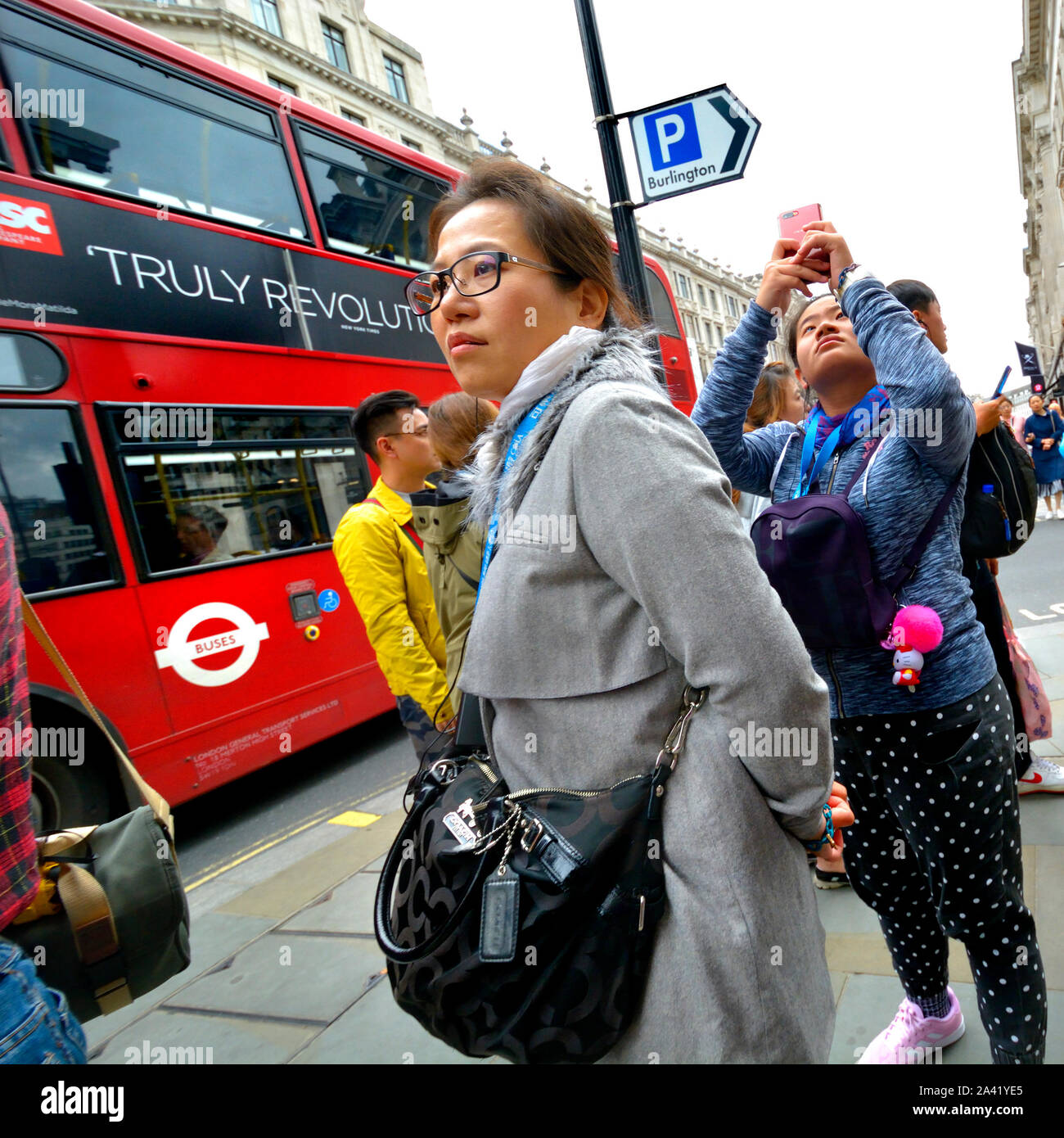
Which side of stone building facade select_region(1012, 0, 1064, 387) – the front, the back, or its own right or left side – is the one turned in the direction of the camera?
left

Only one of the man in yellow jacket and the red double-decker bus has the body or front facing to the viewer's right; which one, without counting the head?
the man in yellow jacket

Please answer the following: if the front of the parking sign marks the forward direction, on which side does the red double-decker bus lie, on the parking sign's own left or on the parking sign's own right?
on the parking sign's own right

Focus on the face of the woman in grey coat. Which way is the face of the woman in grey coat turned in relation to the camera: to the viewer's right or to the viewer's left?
to the viewer's left

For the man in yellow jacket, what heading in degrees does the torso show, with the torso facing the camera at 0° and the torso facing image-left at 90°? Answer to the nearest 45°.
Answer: approximately 270°

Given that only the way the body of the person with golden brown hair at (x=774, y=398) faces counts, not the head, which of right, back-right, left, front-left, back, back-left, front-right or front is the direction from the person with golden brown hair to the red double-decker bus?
back

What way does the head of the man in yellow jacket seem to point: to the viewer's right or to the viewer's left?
to the viewer's right

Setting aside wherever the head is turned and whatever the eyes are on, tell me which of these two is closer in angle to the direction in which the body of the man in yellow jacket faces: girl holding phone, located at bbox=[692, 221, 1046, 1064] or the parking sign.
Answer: the parking sign

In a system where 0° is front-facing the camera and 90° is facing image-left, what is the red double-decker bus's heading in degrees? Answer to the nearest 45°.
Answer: approximately 45°

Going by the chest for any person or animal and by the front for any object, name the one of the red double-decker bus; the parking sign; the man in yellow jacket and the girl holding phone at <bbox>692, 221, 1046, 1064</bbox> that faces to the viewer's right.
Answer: the man in yellow jacket

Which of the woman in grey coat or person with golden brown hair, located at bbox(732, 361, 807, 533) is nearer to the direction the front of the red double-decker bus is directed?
the woman in grey coat
